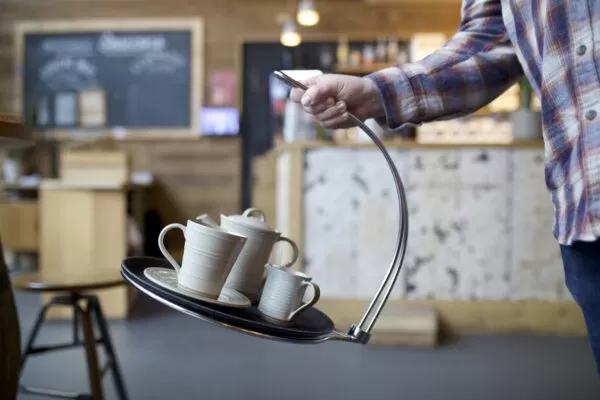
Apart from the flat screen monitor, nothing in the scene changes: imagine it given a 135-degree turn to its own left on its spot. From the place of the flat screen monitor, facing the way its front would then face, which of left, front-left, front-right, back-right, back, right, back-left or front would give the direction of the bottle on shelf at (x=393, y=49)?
front-right

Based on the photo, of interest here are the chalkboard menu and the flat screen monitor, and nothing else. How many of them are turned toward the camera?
2

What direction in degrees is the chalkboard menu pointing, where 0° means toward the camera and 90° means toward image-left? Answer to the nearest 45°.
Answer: approximately 0°

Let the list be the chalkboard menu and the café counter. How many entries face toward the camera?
2

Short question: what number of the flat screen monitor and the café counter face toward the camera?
2

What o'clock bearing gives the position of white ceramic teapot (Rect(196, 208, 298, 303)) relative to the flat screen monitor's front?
The white ceramic teapot is roughly at 12 o'clock from the flat screen monitor.

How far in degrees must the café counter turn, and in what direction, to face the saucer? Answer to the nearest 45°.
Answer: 0° — it already faces it

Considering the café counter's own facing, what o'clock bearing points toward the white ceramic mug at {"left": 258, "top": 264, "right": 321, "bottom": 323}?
The white ceramic mug is roughly at 12 o'clock from the café counter.

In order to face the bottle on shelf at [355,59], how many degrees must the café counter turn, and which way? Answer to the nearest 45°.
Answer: approximately 180°

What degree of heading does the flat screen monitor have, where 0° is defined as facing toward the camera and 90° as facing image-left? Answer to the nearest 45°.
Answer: approximately 0°

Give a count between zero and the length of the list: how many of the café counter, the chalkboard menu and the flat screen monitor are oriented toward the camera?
3
